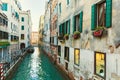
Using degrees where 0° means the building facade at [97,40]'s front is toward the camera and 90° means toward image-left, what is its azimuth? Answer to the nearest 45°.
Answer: approximately 45°
